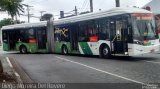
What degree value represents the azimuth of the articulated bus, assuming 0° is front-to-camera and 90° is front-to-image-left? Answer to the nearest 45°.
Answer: approximately 315°
